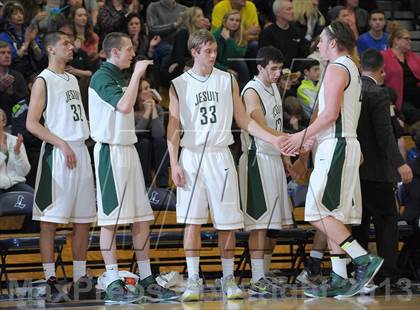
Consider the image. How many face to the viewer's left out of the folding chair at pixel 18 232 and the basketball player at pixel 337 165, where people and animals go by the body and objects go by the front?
1

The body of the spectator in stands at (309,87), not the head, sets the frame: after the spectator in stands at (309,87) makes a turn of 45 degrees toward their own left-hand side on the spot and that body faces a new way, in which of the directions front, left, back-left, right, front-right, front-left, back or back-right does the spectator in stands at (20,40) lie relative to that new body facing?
back

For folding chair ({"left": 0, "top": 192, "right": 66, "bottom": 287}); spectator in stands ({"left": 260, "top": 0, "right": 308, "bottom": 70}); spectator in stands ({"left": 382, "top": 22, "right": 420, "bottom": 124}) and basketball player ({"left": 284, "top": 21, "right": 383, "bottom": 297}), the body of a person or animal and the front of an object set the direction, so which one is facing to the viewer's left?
the basketball player

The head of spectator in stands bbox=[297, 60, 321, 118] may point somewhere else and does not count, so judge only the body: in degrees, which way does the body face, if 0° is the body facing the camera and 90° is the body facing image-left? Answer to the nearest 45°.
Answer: approximately 315°

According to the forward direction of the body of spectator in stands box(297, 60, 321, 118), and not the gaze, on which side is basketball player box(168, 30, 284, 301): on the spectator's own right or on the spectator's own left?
on the spectator's own right

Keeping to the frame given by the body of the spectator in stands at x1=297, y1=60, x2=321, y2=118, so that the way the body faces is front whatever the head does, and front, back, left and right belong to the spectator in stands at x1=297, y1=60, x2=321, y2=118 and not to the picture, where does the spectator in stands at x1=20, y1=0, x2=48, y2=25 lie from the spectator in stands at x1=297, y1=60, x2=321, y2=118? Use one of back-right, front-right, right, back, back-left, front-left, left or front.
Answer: back-right

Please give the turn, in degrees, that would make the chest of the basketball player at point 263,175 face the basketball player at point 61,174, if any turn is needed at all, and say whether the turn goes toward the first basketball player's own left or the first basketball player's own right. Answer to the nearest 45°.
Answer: approximately 135° to the first basketball player's own right

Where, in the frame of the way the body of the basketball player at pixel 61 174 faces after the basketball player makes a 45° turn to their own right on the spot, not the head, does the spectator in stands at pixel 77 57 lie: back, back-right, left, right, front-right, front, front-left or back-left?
back
